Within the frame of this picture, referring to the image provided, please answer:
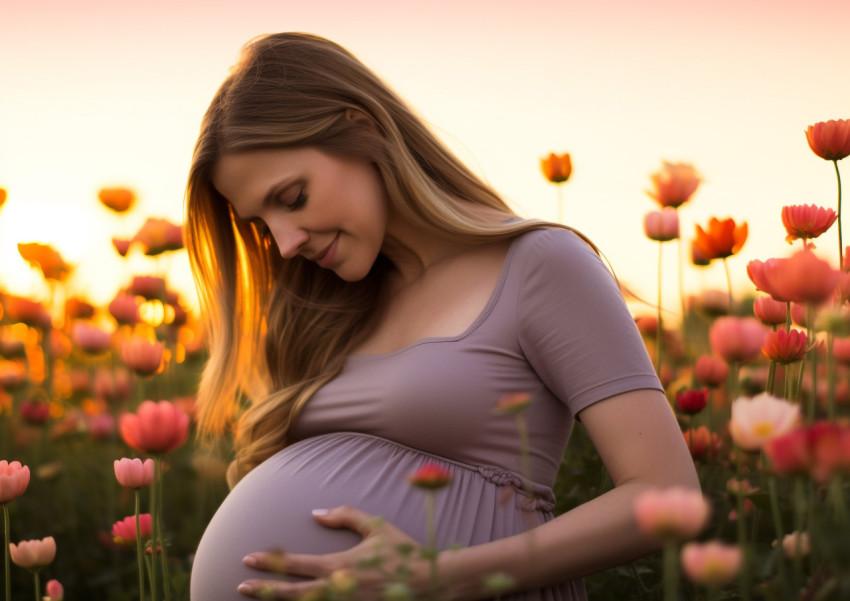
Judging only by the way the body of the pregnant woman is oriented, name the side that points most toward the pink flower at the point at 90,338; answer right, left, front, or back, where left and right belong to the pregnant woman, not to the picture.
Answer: right

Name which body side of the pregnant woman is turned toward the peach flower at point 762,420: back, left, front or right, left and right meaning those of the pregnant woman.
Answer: back

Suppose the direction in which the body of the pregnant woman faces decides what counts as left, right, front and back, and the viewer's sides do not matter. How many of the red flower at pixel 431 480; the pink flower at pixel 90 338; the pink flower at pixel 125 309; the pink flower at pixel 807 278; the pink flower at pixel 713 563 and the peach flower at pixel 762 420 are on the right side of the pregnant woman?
2

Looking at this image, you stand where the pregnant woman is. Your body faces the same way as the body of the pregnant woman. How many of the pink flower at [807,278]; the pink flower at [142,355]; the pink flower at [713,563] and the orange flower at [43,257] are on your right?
2

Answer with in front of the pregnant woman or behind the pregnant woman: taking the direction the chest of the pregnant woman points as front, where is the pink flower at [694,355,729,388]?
behind

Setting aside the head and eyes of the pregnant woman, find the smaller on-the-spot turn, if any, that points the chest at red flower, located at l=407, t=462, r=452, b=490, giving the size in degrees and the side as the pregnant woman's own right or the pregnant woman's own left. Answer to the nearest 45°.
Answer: approximately 45° to the pregnant woman's own left

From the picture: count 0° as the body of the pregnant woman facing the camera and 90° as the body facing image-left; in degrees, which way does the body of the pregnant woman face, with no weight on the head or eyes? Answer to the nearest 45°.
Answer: approximately 45°

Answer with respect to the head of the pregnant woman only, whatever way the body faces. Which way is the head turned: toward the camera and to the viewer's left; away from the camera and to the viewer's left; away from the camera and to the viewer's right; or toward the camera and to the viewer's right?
toward the camera and to the viewer's left

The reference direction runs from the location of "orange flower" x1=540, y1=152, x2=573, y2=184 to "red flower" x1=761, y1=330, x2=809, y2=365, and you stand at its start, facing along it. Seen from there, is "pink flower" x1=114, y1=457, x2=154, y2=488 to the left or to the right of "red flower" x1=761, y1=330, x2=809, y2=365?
right

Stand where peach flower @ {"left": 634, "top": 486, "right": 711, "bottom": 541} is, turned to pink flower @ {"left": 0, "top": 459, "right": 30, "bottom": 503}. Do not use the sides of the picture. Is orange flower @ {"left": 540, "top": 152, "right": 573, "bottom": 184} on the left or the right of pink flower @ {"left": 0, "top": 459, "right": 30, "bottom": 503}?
right

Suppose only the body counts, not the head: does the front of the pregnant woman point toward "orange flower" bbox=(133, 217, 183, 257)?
no

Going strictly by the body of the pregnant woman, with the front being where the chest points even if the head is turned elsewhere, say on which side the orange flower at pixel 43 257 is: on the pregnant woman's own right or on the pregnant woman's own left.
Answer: on the pregnant woman's own right

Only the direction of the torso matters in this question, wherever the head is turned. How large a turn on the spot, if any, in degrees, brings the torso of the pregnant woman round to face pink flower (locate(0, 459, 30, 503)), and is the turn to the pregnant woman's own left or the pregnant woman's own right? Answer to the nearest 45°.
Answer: approximately 45° to the pregnant woman's own right

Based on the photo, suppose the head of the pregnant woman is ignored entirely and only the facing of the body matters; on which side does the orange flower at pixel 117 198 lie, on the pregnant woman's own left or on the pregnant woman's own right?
on the pregnant woman's own right
